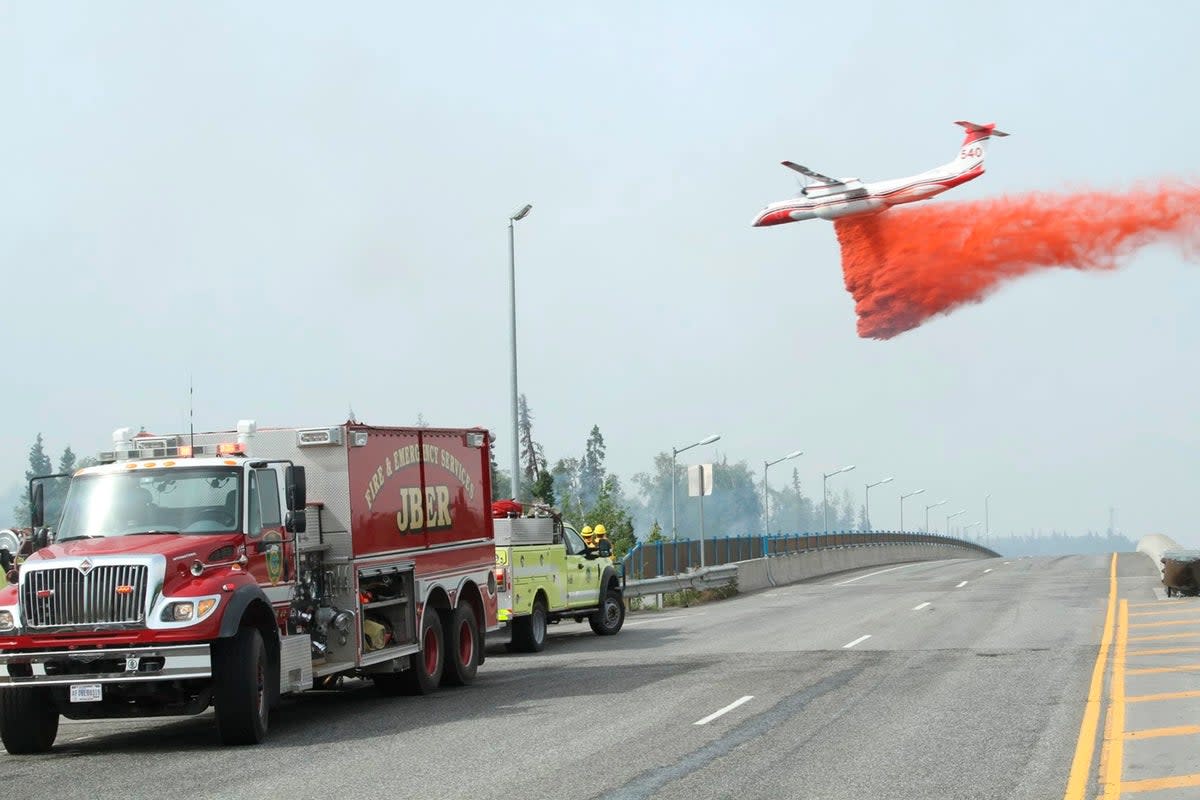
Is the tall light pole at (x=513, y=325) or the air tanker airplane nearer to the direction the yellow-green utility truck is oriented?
the air tanker airplane

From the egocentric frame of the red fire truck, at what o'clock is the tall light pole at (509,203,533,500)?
The tall light pole is roughly at 5 o'clock from the red fire truck.

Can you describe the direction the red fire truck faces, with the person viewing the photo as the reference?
facing the viewer and to the left of the viewer

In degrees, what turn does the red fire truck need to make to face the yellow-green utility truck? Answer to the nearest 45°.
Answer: approximately 180°

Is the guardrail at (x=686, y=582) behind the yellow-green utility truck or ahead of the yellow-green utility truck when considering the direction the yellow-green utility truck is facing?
ahead

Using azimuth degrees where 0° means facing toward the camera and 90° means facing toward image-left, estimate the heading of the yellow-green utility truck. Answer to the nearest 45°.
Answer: approximately 225°

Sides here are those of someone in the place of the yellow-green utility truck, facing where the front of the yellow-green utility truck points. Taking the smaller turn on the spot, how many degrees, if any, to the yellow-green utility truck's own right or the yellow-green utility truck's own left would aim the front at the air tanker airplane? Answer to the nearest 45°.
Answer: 0° — it already faces it

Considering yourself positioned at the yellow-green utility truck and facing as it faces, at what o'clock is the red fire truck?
The red fire truck is roughly at 5 o'clock from the yellow-green utility truck.

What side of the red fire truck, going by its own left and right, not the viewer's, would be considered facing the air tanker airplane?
back

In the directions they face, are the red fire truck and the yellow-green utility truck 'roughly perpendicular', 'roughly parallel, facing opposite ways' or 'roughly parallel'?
roughly parallel, facing opposite ways

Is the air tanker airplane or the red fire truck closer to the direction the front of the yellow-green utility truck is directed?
the air tanker airplane
